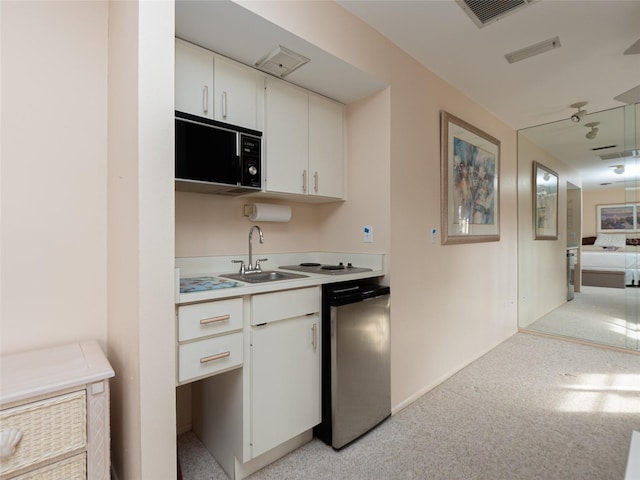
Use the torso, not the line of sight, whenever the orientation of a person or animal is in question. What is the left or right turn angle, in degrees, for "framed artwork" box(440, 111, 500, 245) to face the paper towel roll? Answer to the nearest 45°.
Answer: approximately 90° to its right

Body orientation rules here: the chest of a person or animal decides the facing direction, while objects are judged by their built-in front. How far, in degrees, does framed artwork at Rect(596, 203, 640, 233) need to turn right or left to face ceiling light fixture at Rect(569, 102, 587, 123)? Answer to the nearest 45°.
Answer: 0° — it already faces it

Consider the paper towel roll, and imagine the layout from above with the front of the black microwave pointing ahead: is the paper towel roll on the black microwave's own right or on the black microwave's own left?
on the black microwave's own left
